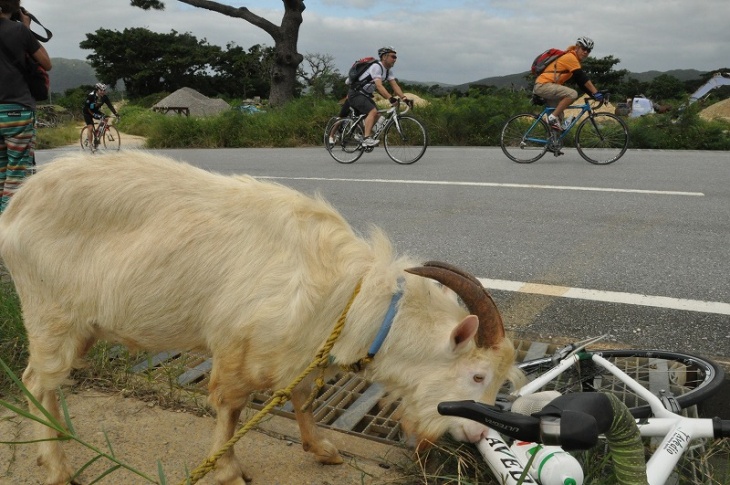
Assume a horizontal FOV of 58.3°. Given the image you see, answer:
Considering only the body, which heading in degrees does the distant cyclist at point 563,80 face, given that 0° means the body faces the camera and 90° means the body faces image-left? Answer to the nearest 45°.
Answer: approximately 270°

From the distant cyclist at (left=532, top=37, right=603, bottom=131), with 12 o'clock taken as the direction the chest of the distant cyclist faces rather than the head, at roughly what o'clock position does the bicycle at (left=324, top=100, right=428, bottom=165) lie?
The bicycle is roughly at 6 o'clock from the distant cyclist.

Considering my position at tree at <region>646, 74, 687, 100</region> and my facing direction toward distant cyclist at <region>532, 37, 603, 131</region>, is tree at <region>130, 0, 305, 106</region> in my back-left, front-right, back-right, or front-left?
front-right

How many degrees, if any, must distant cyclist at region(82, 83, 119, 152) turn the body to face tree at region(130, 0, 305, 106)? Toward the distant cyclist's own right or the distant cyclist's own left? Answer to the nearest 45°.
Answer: approximately 90° to the distant cyclist's own left

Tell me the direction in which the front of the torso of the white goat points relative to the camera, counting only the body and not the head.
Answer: to the viewer's right

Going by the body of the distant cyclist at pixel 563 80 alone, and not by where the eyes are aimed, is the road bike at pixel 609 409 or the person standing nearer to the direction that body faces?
the road bike

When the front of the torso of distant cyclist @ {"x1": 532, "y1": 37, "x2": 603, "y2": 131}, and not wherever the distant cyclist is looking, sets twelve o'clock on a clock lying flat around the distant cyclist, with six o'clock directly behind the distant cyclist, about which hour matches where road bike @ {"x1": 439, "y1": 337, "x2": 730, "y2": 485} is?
The road bike is roughly at 3 o'clock from the distant cyclist.

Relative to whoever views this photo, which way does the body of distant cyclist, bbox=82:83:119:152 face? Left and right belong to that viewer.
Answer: facing the viewer and to the right of the viewer

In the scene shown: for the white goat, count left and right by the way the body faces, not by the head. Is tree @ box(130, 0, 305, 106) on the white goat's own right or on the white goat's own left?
on the white goat's own left

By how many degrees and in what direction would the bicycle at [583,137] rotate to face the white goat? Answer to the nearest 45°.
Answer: approximately 90° to its right

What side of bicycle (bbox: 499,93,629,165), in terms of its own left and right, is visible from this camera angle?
right

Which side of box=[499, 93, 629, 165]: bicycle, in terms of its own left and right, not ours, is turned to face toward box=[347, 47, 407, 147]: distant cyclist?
back

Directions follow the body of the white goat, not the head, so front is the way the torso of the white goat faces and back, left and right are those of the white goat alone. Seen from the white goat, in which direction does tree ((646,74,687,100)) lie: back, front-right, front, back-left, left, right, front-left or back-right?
front-left
